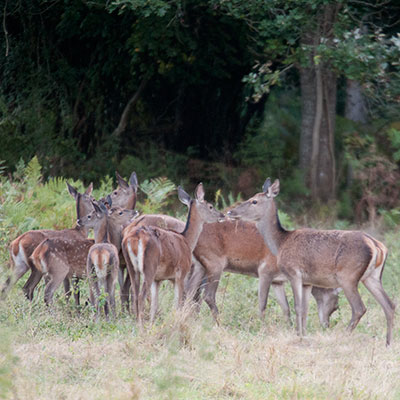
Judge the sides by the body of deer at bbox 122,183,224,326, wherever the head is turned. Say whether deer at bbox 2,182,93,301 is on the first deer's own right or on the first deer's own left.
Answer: on the first deer's own left

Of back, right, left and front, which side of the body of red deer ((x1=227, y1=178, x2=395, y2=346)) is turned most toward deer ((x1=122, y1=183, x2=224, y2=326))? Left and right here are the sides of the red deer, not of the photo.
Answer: front

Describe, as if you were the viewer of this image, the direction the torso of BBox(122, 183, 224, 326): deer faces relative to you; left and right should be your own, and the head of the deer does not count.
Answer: facing away from the viewer and to the right of the viewer

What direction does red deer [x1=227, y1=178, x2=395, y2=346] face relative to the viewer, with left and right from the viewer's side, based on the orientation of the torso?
facing to the left of the viewer

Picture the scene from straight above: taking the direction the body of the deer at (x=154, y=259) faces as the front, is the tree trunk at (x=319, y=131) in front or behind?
in front

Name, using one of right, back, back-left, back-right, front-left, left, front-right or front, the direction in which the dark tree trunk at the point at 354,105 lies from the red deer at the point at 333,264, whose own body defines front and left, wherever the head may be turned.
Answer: right
